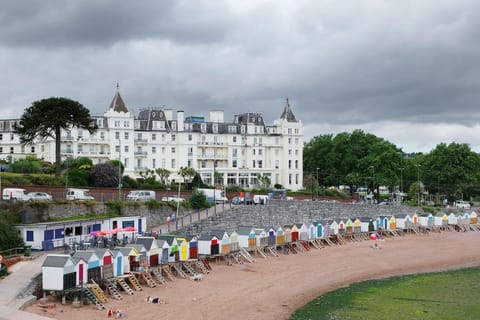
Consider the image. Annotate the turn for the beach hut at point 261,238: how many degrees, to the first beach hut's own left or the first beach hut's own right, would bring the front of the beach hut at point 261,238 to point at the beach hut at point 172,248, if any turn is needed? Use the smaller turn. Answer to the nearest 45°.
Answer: approximately 90° to the first beach hut's own right

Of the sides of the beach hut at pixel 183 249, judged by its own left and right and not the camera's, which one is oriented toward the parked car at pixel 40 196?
back

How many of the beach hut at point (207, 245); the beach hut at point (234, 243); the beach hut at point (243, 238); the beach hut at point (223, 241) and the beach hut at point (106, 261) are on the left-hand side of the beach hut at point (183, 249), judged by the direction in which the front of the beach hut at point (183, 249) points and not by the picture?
4

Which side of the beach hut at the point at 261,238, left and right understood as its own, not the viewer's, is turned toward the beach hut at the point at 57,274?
right

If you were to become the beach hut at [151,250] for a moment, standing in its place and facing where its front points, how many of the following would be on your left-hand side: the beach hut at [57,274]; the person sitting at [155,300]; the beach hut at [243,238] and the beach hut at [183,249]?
2
